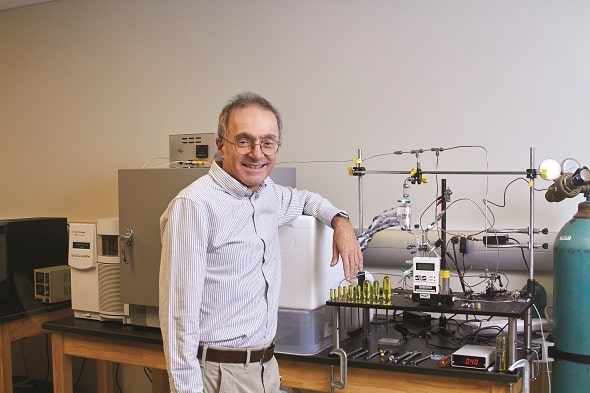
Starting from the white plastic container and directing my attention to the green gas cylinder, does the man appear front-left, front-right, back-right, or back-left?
back-right

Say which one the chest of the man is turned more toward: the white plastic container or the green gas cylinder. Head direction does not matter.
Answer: the green gas cylinder

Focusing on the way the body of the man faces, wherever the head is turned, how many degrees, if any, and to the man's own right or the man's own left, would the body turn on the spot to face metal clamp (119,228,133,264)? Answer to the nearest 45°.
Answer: approximately 180°

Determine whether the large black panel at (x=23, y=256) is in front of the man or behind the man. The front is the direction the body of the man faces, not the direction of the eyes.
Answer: behind

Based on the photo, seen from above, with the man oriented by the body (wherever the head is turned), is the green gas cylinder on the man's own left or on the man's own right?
on the man's own left

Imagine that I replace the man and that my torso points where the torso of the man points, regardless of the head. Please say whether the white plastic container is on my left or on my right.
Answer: on my left
